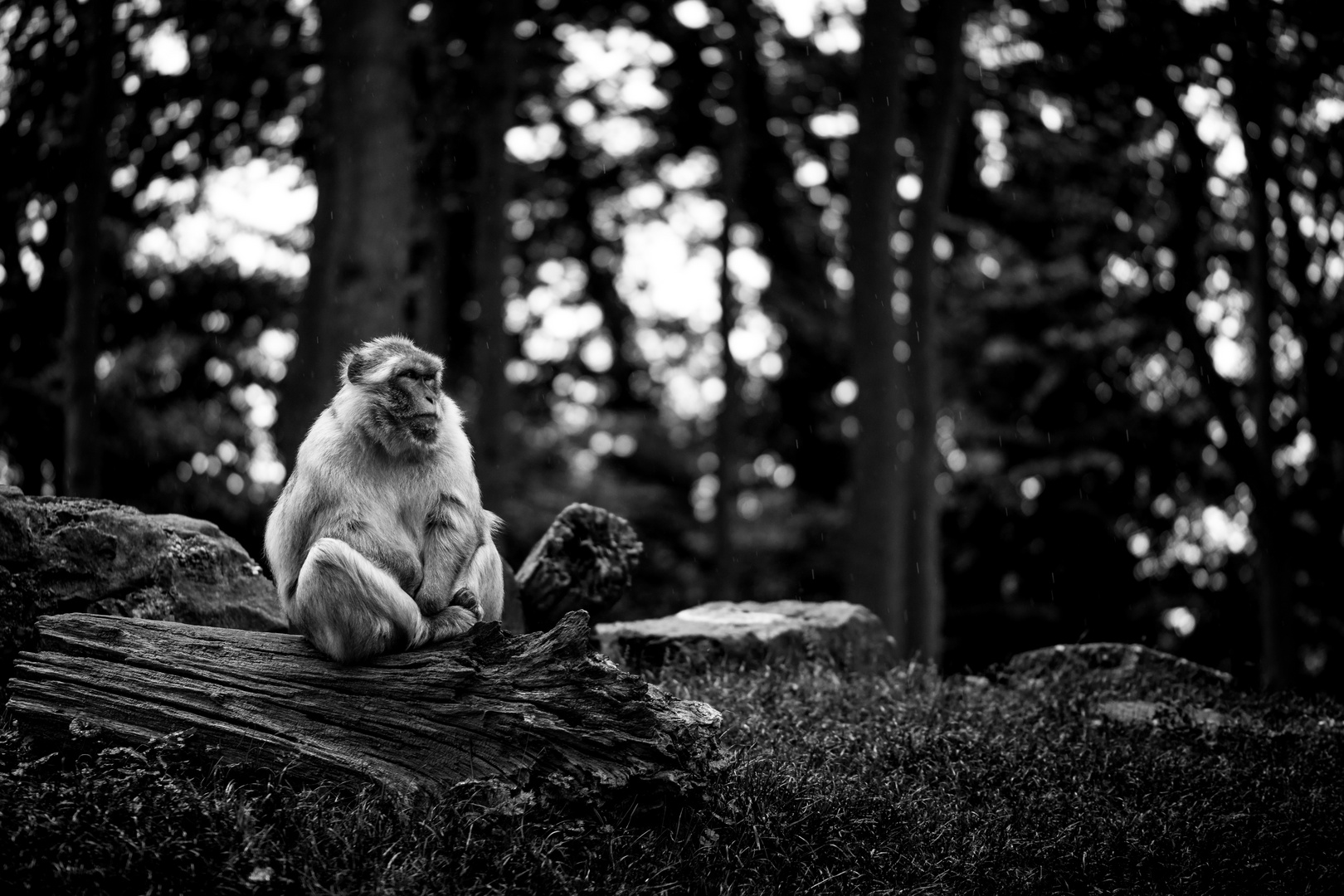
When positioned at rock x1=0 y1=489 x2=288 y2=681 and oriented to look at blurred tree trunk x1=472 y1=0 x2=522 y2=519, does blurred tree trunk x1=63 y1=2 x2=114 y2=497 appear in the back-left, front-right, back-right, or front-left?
front-left

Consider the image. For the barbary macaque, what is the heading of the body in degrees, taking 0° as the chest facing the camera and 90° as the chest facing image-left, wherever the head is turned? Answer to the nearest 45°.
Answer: approximately 315°

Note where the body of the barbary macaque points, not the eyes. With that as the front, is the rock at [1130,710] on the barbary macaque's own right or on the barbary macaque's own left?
on the barbary macaque's own left

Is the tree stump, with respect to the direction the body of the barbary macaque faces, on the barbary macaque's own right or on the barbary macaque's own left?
on the barbary macaque's own left

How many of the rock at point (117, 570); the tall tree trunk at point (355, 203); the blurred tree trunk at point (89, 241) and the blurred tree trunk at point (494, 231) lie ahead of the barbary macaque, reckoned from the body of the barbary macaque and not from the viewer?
0

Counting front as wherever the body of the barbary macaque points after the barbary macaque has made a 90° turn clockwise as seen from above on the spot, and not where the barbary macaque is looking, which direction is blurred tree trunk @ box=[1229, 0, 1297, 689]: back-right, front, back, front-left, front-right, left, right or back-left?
back

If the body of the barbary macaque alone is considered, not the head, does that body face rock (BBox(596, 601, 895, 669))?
no

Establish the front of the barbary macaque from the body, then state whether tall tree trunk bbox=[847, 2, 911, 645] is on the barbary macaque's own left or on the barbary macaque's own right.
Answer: on the barbary macaque's own left

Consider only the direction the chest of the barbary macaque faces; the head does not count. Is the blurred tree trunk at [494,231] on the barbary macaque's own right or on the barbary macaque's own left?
on the barbary macaque's own left

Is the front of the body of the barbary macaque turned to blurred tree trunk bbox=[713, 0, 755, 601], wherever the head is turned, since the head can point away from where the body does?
no

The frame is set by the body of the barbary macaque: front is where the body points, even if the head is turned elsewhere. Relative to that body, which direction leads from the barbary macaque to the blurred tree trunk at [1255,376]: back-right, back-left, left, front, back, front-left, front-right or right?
left
